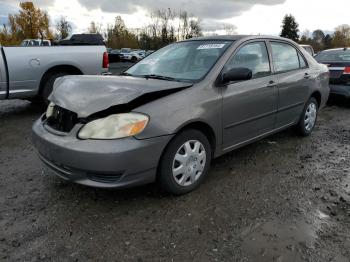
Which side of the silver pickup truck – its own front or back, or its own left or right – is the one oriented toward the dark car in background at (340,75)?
back

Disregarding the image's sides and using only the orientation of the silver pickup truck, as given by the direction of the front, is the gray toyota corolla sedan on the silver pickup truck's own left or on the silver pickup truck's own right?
on the silver pickup truck's own left

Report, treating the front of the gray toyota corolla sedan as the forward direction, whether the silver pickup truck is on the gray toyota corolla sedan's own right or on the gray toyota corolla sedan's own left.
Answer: on the gray toyota corolla sedan's own right

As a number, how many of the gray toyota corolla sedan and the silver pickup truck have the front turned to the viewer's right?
0

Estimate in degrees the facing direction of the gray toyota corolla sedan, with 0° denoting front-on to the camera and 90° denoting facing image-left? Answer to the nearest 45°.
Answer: approximately 45°

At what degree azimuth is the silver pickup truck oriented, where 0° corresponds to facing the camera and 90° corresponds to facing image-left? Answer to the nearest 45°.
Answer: approximately 90°

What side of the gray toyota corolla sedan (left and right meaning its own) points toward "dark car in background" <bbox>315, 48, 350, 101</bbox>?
back
